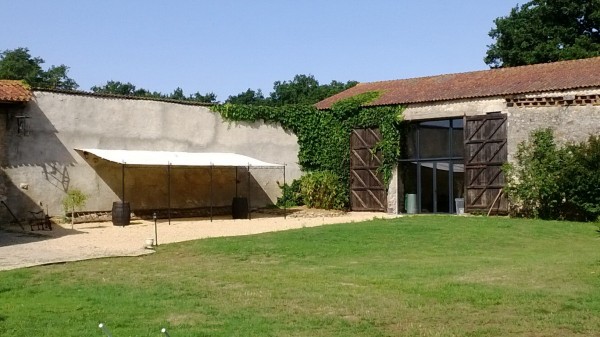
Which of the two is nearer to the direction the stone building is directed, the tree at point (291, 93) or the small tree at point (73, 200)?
the small tree

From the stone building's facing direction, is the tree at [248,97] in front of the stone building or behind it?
behind

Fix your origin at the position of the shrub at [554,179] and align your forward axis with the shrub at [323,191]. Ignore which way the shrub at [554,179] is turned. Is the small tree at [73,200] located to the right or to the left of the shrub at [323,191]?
left

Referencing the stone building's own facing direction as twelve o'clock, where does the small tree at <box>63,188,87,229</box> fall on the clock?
The small tree is roughly at 2 o'clock from the stone building.

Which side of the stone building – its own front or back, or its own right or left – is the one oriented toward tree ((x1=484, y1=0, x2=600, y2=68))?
back

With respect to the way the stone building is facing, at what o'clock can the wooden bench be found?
The wooden bench is roughly at 2 o'clock from the stone building.

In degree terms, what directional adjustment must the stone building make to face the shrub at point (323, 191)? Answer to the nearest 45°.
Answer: approximately 90° to its right

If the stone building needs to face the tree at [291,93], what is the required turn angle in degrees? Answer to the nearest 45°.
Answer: approximately 135° to its right

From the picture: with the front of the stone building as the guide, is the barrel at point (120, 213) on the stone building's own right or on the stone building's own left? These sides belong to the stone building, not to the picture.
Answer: on the stone building's own right

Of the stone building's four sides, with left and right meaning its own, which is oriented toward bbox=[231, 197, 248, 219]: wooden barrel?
right

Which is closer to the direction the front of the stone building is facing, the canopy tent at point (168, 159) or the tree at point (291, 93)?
the canopy tent

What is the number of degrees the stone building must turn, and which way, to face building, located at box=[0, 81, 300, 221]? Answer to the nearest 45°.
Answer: approximately 90° to its right

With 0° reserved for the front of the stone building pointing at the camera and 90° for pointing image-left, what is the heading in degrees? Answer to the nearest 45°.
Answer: approximately 0°
